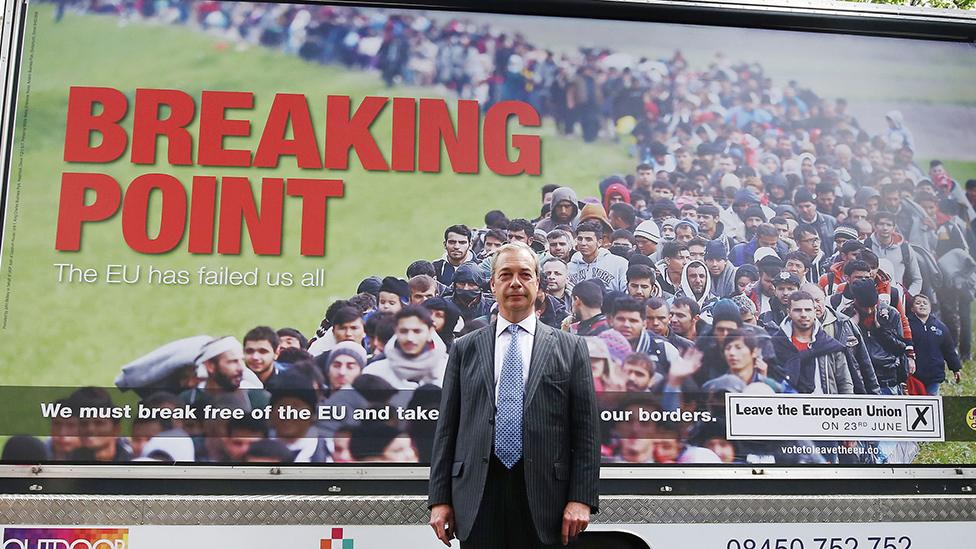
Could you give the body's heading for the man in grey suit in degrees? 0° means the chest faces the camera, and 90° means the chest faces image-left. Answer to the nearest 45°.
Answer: approximately 0°

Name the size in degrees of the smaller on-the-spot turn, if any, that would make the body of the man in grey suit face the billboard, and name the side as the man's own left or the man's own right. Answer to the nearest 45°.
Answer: approximately 180°

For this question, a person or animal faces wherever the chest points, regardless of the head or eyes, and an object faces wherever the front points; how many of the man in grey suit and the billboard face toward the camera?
2

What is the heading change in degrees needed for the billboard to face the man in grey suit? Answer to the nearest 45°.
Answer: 0° — it already faces them
